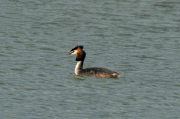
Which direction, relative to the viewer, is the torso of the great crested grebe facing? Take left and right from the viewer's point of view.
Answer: facing to the left of the viewer
